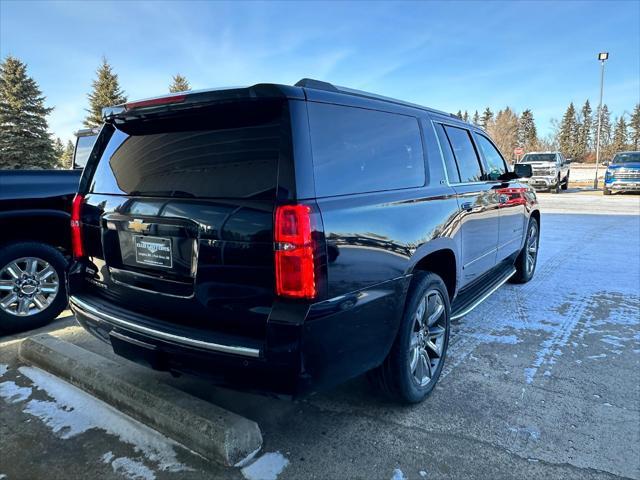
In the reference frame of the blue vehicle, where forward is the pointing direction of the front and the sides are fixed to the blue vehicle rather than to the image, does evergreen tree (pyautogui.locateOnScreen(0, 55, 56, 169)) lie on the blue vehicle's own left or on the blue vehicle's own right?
on the blue vehicle's own right

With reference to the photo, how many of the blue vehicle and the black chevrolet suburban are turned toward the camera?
1

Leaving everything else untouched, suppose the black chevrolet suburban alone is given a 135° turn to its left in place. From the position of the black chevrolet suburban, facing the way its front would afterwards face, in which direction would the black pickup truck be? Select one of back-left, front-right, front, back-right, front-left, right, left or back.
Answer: front-right

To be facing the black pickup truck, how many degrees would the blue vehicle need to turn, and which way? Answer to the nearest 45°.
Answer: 0° — it already faces it

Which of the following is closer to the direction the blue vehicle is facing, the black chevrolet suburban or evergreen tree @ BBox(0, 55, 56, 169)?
the black chevrolet suburban

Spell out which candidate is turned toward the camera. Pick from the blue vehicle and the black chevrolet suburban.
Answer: the blue vehicle

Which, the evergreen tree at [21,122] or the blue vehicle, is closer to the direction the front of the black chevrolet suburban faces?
the blue vehicle

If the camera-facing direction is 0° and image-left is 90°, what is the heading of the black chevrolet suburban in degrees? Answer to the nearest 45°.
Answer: approximately 225°

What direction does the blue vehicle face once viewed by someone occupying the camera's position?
facing the viewer

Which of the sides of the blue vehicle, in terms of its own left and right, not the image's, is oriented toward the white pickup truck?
right

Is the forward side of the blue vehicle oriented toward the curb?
yes

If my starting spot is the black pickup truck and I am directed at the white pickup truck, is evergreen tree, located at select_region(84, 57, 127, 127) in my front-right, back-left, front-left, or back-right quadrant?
front-left

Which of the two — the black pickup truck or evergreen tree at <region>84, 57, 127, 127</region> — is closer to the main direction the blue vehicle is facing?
the black pickup truck

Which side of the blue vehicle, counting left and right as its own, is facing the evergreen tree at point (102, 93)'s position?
right

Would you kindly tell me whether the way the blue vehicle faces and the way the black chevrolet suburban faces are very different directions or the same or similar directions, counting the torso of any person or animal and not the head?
very different directions

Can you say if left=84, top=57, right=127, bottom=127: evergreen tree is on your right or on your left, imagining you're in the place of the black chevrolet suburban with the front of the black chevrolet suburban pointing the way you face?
on your left

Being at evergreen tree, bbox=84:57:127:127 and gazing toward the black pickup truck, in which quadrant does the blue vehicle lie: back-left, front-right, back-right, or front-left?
front-left

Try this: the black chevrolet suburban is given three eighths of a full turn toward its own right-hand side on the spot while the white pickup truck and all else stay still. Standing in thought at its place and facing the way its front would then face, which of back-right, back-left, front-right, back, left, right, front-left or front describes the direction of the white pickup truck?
back-left

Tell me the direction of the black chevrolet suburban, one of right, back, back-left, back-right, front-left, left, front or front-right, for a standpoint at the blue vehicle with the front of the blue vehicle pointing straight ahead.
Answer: front

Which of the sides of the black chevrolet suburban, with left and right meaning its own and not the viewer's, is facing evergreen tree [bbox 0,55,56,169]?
left
